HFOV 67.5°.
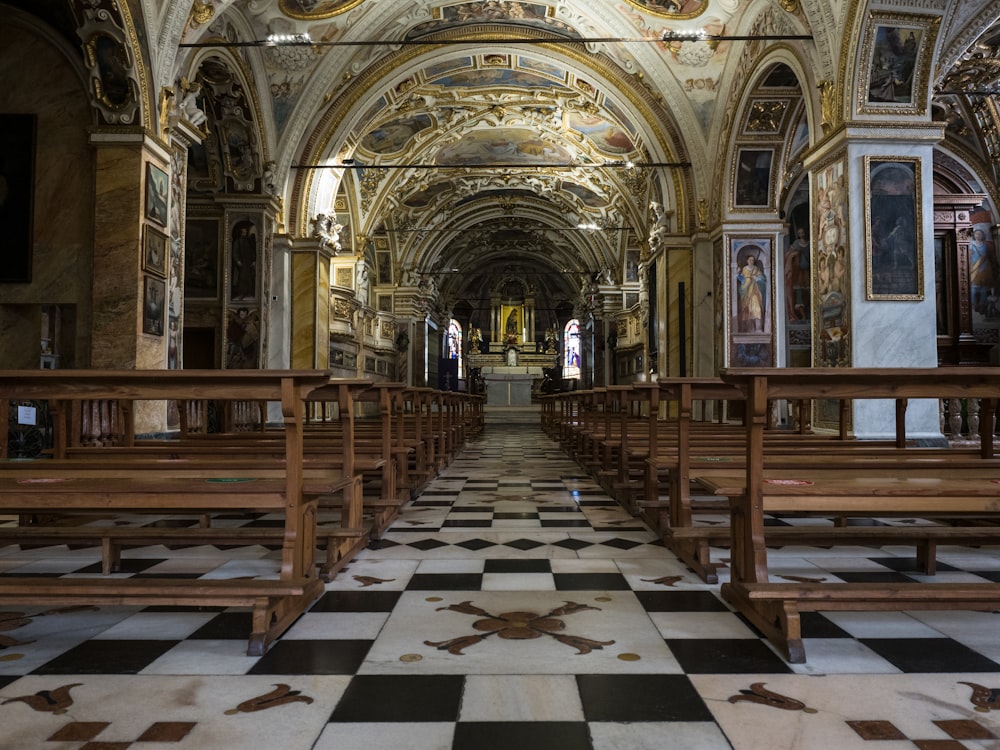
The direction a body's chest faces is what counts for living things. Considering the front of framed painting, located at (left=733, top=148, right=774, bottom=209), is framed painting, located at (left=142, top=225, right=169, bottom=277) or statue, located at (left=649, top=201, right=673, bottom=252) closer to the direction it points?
the framed painting

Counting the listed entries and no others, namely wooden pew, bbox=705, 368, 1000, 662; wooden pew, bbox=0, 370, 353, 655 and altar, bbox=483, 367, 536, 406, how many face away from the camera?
2

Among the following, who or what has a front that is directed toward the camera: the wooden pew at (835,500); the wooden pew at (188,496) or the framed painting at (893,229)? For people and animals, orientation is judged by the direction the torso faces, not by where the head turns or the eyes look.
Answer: the framed painting

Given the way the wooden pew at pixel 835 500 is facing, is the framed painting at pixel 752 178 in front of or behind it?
in front

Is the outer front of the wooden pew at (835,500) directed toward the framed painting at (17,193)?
no

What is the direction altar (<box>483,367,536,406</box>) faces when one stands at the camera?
facing the viewer

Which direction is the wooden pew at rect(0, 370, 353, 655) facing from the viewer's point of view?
away from the camera

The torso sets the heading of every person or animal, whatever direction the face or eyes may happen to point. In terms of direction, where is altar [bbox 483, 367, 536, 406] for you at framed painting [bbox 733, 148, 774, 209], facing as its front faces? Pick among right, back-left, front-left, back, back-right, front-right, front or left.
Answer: back-right

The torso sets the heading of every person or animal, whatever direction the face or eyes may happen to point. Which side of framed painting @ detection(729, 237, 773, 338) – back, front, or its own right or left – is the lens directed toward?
front

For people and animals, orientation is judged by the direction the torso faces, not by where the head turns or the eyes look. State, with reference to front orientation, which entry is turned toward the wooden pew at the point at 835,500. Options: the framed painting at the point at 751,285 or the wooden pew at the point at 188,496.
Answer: the framed painting

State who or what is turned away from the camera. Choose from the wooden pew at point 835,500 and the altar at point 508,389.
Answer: the wooden pew

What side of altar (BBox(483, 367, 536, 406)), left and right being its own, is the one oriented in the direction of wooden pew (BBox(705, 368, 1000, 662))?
front

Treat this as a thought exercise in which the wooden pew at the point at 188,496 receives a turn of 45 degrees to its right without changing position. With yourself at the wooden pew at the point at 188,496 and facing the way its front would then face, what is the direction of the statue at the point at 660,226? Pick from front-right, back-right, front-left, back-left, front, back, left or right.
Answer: front

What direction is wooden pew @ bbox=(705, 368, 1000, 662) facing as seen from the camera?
away from the camera

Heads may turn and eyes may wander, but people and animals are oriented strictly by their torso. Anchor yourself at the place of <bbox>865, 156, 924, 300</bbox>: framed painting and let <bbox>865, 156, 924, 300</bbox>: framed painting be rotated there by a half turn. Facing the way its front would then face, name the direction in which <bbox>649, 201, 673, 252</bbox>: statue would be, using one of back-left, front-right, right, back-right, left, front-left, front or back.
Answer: front-left

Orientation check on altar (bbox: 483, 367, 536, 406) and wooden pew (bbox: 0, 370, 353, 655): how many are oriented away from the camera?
1

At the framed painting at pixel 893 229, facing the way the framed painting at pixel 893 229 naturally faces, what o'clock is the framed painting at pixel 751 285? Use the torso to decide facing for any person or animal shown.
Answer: the framed painting at pixel 751 285 is roughly at 5 o'clock from the framed painting at pixel 893 229.
